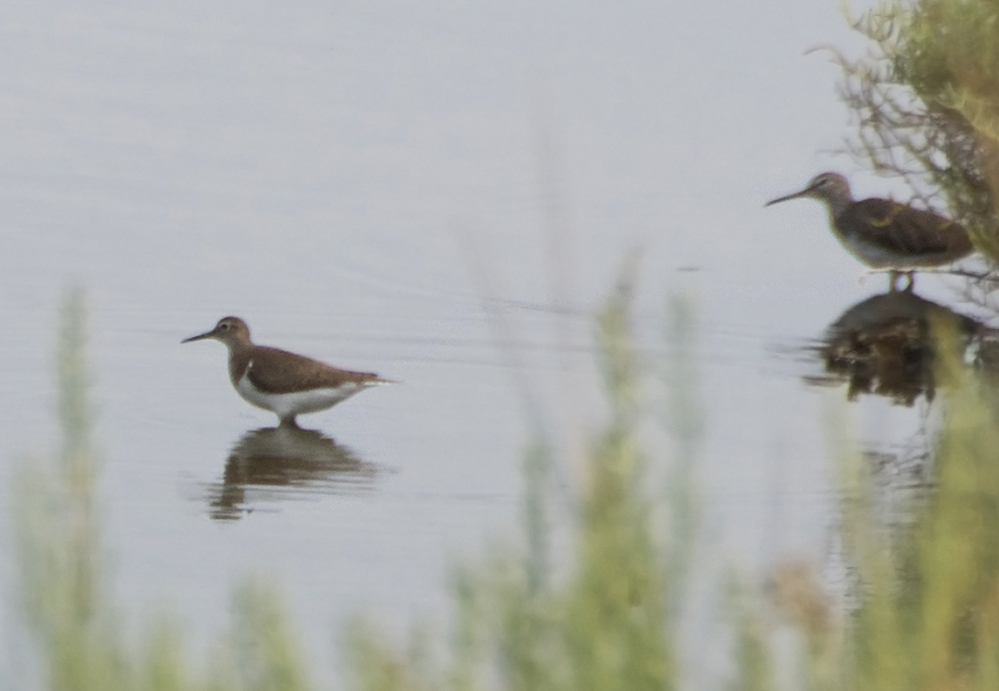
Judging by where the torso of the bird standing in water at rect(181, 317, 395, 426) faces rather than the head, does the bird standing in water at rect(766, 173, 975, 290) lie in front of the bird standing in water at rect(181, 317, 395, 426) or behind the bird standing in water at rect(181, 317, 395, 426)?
behind

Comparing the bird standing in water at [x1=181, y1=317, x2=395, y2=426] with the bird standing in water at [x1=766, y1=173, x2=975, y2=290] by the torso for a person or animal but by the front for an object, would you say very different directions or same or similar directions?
same or similar directions

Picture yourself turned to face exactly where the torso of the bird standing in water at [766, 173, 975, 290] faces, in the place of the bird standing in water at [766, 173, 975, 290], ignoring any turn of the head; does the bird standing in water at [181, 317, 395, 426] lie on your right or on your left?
on your left

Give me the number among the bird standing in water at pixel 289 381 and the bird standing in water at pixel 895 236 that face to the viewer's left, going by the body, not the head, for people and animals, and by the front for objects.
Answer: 2

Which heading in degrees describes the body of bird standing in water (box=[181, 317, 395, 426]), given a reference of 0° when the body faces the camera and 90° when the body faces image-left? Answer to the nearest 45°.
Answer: approximately 90°

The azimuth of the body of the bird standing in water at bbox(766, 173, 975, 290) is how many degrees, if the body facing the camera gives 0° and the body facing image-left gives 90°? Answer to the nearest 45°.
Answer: approximately 90°
